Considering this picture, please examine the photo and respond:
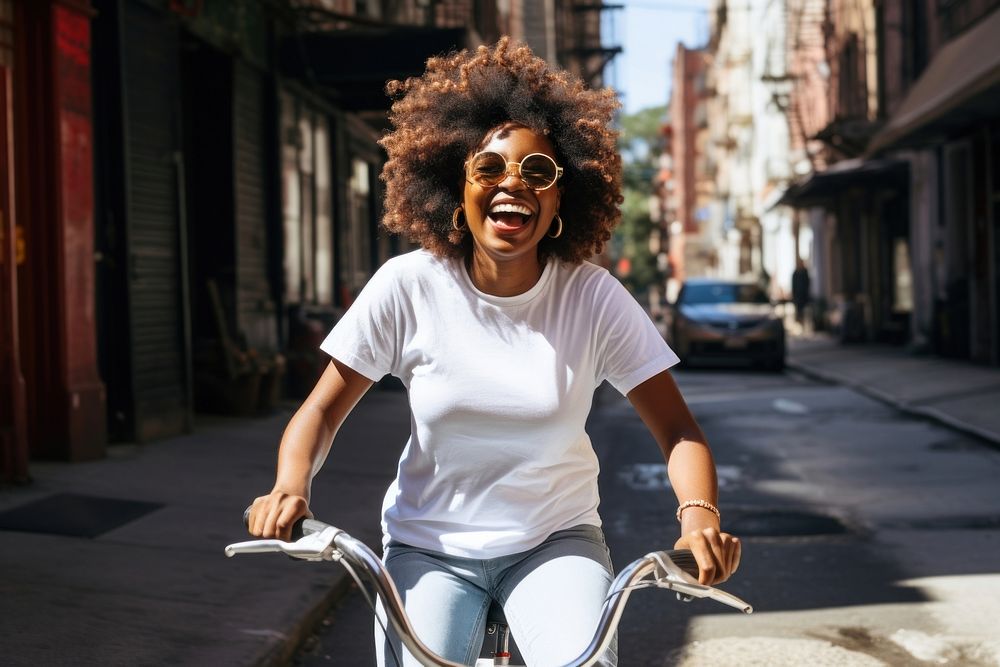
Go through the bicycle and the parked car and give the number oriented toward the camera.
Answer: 2

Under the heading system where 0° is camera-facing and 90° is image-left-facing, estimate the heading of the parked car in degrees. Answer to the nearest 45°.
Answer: approximately 0°

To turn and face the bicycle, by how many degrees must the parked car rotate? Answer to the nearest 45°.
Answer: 0° — it already faces it

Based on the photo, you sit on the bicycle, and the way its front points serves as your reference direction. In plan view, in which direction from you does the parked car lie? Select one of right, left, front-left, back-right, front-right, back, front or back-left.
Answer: back

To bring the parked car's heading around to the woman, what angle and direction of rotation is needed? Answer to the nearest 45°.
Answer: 0° — it already faces them
